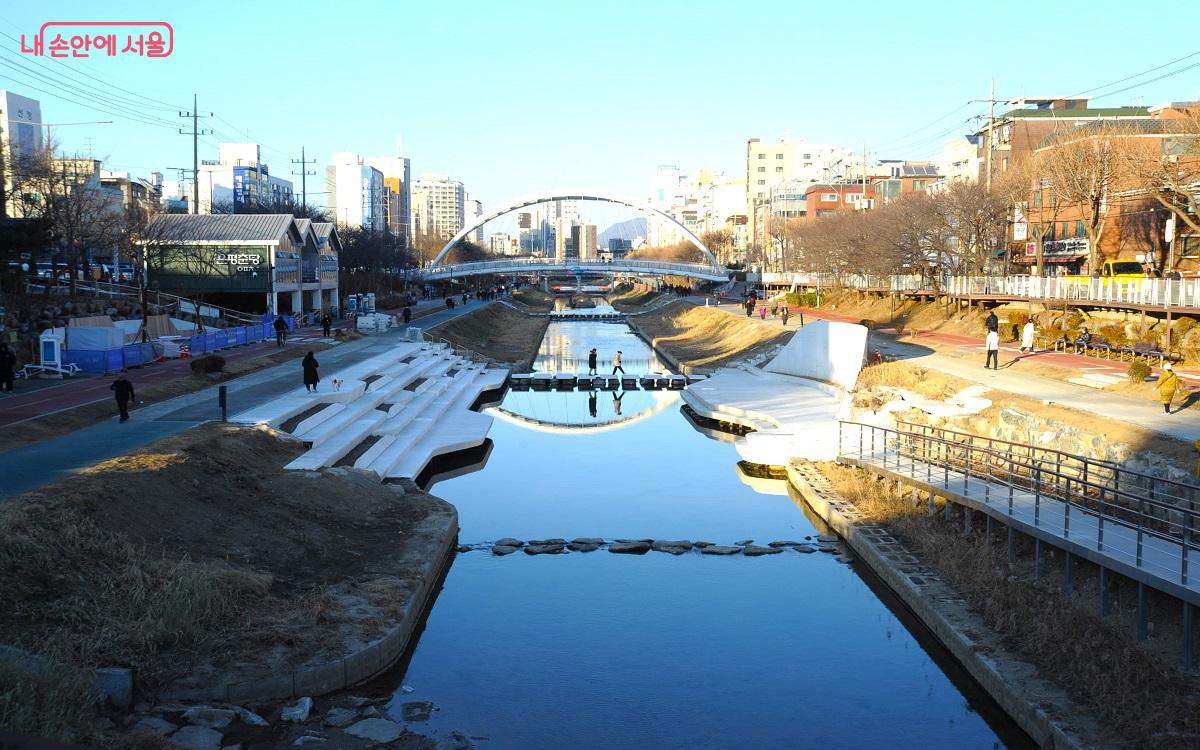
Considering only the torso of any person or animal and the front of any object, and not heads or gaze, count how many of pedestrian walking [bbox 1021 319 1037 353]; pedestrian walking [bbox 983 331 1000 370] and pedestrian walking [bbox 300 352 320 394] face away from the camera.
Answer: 2

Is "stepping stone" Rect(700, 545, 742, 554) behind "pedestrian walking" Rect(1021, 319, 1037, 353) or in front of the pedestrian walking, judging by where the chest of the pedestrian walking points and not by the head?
in front

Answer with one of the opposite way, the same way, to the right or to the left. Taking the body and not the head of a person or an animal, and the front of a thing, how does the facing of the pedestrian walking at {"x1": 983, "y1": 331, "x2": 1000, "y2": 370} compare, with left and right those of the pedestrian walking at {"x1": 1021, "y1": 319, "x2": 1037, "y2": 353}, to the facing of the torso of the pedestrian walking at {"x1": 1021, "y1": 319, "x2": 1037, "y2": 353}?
the opposite way

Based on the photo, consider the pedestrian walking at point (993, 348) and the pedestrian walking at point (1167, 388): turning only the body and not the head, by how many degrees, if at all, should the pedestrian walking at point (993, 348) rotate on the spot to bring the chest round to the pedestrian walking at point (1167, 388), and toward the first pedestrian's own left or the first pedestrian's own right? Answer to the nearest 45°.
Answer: approximately 180°

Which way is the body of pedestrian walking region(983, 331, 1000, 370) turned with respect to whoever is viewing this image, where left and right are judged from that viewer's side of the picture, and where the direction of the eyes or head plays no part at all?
facing away from the viewer

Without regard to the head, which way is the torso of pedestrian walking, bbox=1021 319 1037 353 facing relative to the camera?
toward the camera

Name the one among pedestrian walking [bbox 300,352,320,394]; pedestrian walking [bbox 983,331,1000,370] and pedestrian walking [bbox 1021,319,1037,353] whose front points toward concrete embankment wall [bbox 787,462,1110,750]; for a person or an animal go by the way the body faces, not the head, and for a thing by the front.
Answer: pedestrian walking [bbox 1021,319,1037,353]

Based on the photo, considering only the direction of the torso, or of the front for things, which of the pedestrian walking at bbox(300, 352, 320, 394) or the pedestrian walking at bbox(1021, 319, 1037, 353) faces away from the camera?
the pedestrian walking at bbox(300, 352, 320, 394)

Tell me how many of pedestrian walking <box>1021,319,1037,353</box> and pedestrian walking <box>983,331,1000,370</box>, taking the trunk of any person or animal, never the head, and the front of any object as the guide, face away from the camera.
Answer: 1
